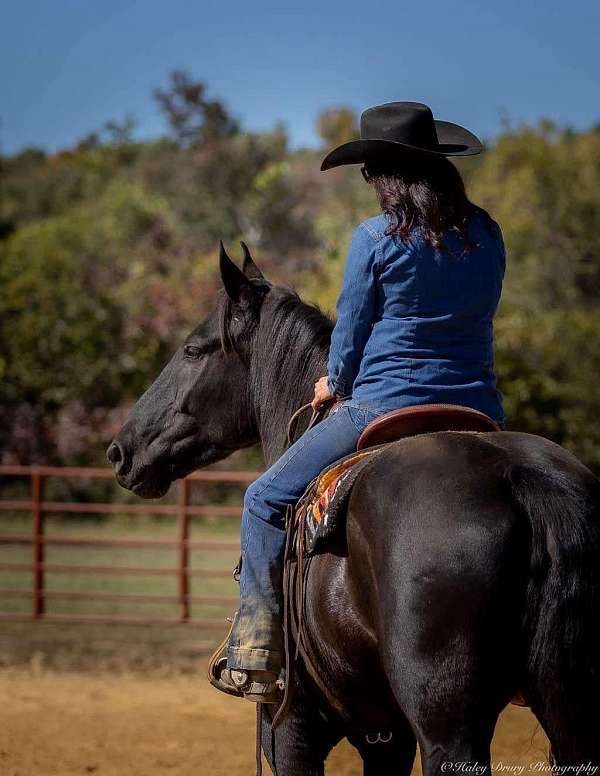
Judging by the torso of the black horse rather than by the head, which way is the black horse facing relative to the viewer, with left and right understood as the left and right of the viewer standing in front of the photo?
facing away from the viewer and to the left of the viewer

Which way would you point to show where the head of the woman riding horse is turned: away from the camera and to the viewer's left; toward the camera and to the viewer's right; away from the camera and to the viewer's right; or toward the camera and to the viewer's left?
away from the camera and to the viewer's left

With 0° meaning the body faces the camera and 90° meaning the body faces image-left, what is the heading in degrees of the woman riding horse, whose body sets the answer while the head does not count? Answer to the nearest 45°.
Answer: approximately 135°
